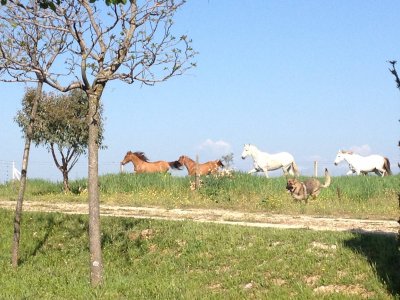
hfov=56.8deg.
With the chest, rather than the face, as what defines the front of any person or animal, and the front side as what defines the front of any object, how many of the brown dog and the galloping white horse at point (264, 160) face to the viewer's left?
2

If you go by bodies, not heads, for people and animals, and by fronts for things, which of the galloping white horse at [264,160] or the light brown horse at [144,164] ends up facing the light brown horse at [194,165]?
the galloping white horse

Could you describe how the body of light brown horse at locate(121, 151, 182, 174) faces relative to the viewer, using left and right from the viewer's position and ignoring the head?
facing to the left of the viewer

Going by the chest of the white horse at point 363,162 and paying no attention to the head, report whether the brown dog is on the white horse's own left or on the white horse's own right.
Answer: on the white horse's own left

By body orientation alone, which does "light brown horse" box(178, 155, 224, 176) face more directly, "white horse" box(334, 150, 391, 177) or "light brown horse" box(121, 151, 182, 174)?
the light brown horse

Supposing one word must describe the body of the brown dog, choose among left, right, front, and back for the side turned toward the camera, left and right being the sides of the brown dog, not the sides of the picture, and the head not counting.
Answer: left

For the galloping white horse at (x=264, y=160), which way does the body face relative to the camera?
to the viewer's left

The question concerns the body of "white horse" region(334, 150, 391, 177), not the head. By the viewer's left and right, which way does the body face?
facing to the left of the viewer

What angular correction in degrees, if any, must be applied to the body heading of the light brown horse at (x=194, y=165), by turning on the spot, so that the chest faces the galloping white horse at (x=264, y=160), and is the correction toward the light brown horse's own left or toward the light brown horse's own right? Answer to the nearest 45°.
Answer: approximately 180°
